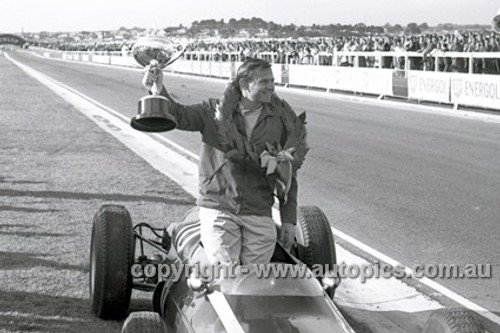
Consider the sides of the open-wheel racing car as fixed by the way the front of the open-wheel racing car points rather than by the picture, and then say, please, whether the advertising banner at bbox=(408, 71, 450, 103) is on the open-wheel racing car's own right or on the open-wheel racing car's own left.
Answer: on the open-wheel racing car's own left

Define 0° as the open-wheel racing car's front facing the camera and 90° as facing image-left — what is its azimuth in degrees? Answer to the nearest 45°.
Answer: approximately 315°

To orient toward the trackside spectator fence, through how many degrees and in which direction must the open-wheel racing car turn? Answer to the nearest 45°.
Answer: approximately 135° to its left

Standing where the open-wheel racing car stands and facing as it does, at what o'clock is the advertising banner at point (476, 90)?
The advertising banner is roughly at 8 o'clock from the open-wheel racing car.

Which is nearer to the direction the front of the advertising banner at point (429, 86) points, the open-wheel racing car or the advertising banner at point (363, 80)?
the open-wheel racing car

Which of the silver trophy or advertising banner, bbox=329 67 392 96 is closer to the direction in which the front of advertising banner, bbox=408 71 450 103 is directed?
the silver trophy
